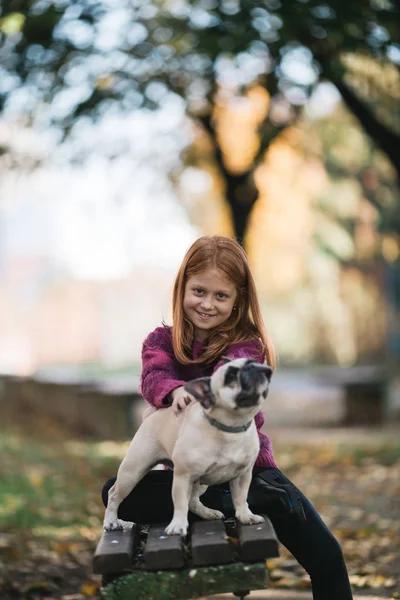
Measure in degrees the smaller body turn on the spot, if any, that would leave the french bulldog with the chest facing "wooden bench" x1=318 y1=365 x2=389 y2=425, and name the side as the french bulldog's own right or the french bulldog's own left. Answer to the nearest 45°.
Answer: approximately 135° to the french bulldog's own left

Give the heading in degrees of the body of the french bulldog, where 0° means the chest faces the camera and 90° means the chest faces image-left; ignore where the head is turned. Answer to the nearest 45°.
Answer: approximately 315°

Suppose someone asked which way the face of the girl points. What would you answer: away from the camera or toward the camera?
toward the camera

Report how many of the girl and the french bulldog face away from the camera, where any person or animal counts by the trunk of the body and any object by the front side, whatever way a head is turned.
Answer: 0

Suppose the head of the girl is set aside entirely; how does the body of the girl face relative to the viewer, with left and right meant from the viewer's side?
facing the viewer
